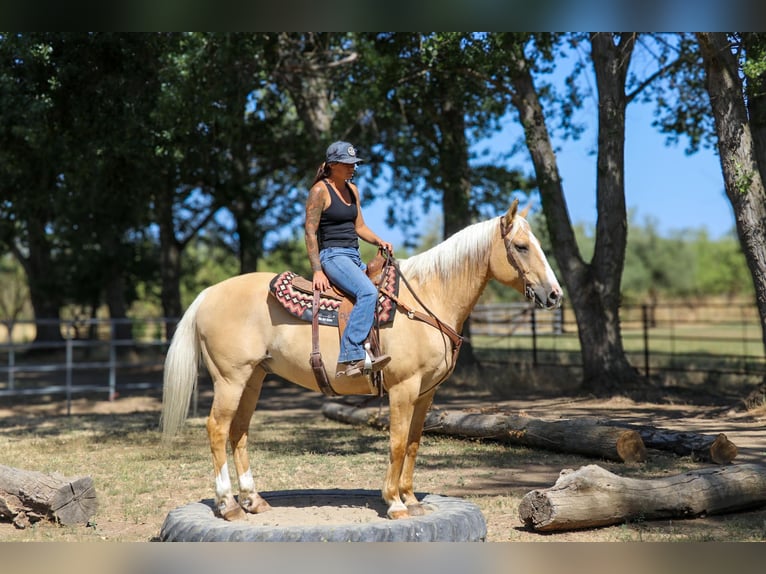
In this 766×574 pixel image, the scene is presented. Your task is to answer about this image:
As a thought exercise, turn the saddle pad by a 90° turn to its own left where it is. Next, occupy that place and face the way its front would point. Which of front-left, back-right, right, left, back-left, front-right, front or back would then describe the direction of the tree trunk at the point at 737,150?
front-right

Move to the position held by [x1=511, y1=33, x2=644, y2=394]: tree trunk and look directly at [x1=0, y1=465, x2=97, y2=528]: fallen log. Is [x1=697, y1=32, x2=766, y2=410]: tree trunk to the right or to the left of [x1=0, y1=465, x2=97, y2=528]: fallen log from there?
left

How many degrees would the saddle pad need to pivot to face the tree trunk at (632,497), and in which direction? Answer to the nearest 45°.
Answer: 0° — it already faces it

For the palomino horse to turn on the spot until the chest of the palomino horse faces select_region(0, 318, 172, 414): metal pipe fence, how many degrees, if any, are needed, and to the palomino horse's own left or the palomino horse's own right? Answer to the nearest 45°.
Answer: approximately 135° to the palomino horse's own left

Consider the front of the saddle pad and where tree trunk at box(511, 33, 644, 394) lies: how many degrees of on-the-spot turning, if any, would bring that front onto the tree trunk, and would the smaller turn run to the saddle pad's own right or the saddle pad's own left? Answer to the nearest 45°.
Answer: approximately 45° to the saddle pad's own left

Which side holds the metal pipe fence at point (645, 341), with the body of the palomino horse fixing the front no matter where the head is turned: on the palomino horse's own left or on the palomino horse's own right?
on the palomino horse's own left

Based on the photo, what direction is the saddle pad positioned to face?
to the viewer's right

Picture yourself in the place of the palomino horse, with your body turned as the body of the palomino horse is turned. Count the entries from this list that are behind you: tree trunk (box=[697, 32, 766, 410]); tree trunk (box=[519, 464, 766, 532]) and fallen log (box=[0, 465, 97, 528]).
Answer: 1

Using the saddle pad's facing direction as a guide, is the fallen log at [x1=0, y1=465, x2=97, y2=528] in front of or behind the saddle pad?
behind

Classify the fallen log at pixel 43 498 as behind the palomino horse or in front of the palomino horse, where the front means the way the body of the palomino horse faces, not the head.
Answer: behind

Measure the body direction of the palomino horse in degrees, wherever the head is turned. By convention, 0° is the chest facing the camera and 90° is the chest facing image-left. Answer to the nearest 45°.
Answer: approximately 270°

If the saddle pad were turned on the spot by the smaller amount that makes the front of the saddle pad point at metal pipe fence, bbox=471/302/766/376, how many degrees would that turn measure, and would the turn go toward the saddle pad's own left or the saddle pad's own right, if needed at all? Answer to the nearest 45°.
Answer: approximately 45° to the saddle pad's own left

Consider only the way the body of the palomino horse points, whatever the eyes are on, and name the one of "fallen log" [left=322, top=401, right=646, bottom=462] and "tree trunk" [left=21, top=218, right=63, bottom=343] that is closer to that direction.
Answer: the fallen log

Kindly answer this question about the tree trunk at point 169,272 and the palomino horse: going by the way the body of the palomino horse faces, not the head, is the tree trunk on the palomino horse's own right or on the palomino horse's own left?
on the palomino horse's own left
